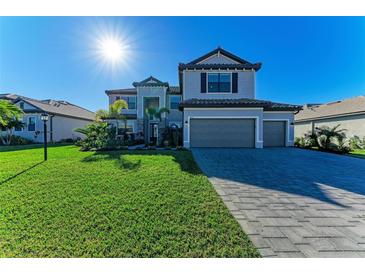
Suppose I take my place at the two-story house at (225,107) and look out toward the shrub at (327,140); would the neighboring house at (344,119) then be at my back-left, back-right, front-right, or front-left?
front-left

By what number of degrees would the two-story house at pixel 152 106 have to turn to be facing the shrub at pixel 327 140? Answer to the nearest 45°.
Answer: approximately 45° to its left

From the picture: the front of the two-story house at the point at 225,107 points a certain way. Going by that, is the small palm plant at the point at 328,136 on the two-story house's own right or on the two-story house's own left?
on the two-story house's own left

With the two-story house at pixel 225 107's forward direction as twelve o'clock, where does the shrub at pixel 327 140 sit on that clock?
The shrub is roughly at 9 o'clock from the two-story house.

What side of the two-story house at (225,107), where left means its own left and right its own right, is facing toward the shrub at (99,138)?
right

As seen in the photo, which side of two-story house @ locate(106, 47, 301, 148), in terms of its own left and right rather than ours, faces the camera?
front

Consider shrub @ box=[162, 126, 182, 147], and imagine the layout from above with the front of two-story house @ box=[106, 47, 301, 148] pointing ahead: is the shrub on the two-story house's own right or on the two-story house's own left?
on the two-story house's own right
